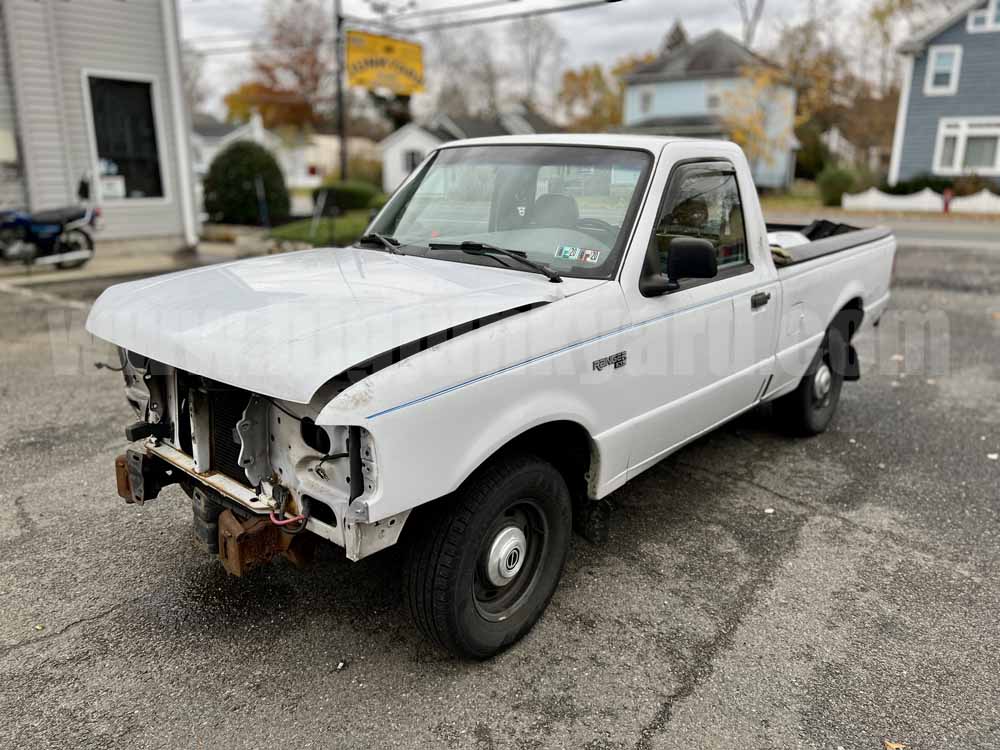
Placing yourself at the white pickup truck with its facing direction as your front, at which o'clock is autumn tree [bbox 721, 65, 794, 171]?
The autumn tree is roughly at 5 o'clock from the white pickup truck.

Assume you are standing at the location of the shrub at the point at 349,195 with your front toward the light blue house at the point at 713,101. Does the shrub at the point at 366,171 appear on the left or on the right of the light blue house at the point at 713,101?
left

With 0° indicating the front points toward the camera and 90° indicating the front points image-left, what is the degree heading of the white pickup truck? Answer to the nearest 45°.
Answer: approximately 45°

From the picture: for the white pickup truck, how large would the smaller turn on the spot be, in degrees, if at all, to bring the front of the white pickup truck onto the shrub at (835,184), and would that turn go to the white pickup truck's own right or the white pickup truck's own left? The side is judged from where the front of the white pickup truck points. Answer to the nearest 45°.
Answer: approximately 180°

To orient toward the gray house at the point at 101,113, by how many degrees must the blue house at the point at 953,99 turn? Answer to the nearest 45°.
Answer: approximately 45° to its right

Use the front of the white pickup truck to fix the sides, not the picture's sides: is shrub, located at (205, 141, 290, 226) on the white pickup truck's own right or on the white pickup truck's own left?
on the white pickup truck's own right

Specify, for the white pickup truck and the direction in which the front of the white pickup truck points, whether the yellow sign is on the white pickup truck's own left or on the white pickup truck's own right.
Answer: on the white pickup truck's own right

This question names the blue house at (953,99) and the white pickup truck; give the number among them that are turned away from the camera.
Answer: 0

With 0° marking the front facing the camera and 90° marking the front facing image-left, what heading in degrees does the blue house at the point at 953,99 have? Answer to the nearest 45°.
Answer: approximately 0°

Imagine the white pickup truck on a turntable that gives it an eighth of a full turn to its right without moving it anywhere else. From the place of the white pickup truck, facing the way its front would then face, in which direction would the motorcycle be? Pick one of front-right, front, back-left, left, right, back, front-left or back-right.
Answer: front-right

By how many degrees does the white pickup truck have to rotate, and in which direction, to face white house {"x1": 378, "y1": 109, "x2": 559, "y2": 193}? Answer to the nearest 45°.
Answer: approximately 135° to its right

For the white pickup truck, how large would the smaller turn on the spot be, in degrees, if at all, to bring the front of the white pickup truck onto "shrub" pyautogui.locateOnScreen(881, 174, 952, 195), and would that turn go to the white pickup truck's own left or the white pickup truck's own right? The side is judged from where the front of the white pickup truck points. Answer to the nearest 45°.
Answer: approximately 180°
